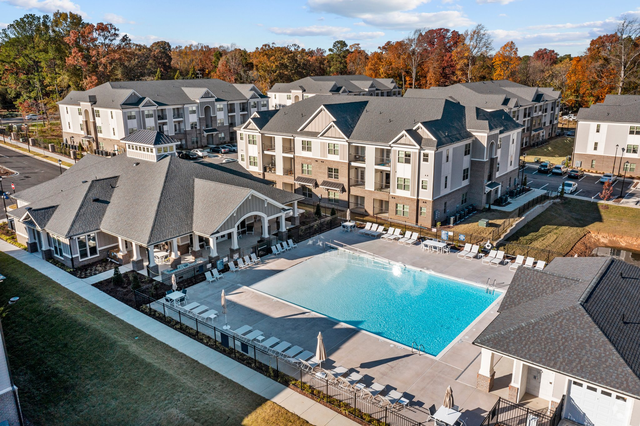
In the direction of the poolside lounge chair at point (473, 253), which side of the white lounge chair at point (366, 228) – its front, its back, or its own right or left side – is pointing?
left

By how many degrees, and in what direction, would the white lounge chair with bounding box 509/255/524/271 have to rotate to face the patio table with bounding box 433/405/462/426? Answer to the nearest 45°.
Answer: approximately 45° to its left

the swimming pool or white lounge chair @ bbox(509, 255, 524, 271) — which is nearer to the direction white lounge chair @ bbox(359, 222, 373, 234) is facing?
the swimming pool

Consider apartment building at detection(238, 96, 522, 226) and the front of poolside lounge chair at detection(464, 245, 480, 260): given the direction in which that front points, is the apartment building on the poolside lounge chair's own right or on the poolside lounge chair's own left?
on the poolside lounge chair's own right

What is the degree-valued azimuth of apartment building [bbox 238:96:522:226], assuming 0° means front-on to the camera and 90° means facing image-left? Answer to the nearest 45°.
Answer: approximately 45°

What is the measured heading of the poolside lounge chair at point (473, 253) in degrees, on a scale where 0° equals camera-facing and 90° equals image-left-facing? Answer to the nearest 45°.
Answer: approximately 45°

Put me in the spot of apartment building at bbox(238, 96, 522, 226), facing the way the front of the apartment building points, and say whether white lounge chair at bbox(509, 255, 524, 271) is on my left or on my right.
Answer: on my left
